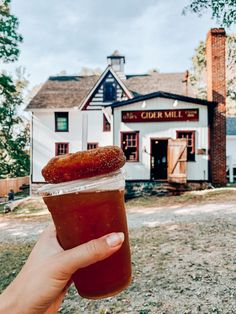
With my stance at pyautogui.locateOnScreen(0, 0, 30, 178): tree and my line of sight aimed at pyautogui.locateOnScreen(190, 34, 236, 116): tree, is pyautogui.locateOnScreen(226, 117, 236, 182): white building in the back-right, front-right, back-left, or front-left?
front-right

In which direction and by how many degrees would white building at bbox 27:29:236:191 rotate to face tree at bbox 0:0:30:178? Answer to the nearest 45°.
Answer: approximately 135° to its right

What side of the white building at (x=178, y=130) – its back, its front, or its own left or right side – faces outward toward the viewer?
front

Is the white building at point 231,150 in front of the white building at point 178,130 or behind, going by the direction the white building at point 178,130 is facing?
behind

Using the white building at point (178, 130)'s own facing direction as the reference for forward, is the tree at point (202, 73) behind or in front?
behind
